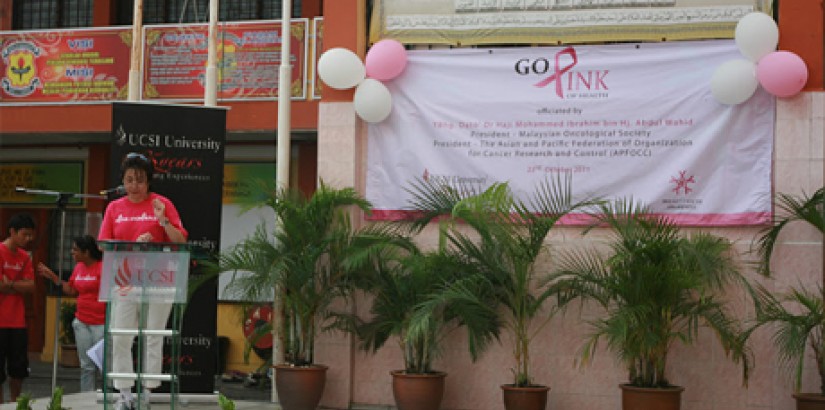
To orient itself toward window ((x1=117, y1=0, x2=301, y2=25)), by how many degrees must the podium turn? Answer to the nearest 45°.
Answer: approximately 180°

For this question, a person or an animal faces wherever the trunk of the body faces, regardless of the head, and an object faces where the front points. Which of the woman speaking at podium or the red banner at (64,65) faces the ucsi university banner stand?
the red banner

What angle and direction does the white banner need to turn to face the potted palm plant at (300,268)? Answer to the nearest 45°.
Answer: approximately 90° to its right

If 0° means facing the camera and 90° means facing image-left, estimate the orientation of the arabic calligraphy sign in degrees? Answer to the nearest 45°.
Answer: approximately 0°

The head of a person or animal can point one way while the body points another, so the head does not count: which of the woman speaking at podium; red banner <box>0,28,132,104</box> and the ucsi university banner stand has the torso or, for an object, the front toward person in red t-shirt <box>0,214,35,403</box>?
the red banner

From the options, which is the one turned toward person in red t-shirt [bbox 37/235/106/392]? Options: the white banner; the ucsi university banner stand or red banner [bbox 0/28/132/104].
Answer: the red banner

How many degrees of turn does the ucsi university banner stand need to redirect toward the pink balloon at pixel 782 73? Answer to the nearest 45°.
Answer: approximately 90° to its left

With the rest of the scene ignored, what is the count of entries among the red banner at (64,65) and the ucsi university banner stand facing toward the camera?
2

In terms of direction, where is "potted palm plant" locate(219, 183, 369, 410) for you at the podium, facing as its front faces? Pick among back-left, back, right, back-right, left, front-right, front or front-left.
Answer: back-left

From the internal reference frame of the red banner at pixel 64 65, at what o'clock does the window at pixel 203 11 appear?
The window is roughly at 8 o'clock from the red banner.
